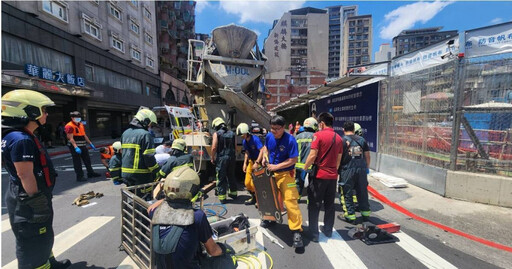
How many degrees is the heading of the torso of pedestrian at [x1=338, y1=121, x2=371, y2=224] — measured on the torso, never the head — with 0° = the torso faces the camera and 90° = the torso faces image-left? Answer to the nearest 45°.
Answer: approximately 135°

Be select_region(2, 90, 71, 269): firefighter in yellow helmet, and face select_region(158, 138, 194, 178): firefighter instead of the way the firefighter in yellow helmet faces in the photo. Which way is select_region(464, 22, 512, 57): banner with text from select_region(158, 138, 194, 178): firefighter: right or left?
right

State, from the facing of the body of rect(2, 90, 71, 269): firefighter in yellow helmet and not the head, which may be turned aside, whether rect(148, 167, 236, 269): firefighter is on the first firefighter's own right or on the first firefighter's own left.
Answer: on the first firefighter's own right

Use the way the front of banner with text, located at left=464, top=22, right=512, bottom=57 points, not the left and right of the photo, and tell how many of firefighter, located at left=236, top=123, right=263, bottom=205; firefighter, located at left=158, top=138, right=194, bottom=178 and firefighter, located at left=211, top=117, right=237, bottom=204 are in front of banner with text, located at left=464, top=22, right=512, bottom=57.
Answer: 3

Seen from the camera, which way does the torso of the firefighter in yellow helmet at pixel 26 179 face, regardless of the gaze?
to the viewer's right

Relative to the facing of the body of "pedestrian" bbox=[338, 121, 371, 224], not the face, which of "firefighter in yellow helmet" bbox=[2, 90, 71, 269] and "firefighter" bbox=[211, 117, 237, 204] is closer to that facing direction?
the firefighter

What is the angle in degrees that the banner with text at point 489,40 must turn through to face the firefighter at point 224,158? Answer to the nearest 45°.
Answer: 0° — it already faces them

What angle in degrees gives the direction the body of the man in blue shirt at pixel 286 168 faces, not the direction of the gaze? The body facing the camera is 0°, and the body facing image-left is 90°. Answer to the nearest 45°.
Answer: approximately 45°
